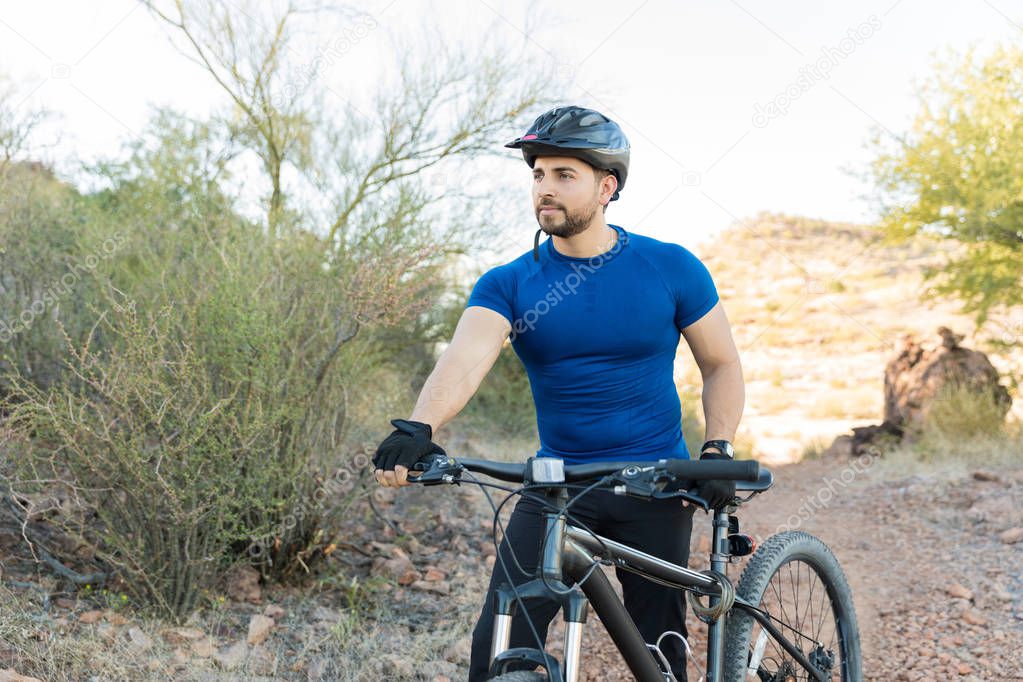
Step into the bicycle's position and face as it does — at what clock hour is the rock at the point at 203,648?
The rock is roughly at 3 o'clock from the bicycle.

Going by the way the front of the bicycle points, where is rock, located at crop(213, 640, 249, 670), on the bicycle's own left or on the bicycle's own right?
on the bicycle's own right

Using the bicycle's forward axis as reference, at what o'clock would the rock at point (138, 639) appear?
The rock is roughly at 3 o'clock from the bicycle.

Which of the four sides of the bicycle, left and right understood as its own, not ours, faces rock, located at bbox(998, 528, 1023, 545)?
back

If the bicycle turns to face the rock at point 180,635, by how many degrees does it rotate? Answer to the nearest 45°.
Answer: approximately 90° to its right

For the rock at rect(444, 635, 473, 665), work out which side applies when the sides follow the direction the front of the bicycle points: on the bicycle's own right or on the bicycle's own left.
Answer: on the bicycle's own right

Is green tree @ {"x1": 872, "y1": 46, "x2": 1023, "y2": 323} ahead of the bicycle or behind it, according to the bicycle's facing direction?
behind

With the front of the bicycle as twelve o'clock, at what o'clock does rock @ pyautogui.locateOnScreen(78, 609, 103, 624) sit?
The rock is roughly at 3 o'clock from the bicycle.

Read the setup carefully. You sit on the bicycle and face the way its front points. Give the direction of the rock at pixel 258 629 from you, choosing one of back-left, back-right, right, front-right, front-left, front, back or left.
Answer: right

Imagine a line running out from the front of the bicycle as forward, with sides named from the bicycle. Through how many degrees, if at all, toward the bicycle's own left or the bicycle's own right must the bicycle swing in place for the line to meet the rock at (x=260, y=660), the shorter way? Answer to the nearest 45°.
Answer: approximately 90° to the bicycle's own right
